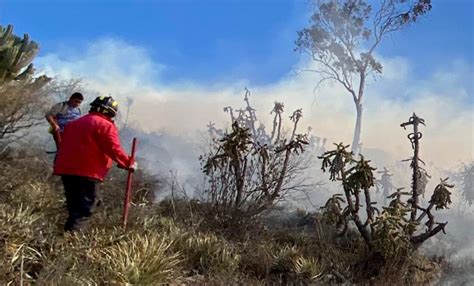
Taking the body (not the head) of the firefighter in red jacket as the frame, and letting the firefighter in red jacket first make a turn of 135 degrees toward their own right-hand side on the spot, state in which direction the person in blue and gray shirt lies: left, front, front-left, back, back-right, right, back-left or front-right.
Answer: back

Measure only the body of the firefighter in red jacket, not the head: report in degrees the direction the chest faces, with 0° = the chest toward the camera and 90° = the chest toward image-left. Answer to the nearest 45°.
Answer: approximately 225°

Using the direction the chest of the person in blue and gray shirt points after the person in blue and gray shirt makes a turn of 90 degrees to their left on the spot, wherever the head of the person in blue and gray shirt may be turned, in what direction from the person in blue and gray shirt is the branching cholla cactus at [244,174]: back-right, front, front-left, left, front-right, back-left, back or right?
front-right

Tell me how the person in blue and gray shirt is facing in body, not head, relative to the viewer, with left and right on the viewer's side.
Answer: facing the viewer and to the right of the viewer

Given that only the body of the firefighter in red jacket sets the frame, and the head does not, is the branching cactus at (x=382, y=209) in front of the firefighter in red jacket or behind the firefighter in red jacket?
in front

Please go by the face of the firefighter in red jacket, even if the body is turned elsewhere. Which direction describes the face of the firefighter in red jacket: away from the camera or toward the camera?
away from the camera

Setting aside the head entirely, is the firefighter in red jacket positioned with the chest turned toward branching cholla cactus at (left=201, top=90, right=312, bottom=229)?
yes

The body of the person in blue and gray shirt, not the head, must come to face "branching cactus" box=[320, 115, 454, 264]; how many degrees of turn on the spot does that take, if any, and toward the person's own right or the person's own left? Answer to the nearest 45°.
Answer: approximately 45° to the person's own left
